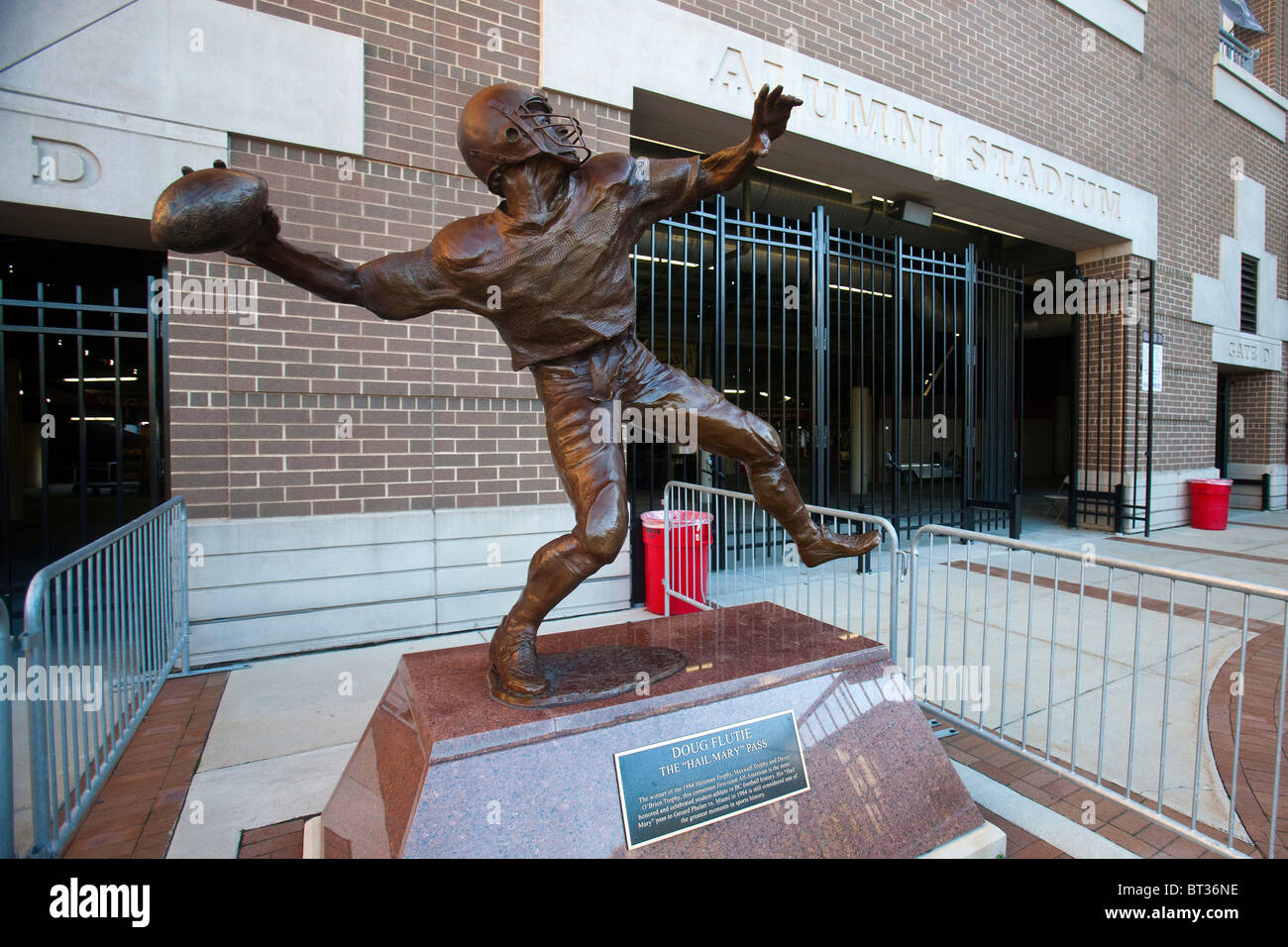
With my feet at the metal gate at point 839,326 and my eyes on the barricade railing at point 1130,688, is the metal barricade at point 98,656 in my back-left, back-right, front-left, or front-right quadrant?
front-right

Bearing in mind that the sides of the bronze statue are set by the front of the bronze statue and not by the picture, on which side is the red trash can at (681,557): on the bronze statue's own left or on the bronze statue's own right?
on the bronze statue's own left

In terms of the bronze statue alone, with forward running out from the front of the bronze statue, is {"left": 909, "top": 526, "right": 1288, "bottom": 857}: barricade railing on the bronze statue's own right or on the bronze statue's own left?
on the bronze statue's own left

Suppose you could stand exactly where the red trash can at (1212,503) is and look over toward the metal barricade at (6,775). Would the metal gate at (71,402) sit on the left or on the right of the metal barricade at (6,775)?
right

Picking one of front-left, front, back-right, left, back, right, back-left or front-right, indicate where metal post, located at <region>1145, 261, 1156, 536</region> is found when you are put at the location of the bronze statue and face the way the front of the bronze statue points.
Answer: left

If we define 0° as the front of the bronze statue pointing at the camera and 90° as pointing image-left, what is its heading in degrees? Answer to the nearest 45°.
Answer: approximately 315°

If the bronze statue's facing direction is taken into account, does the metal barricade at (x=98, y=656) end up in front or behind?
behind

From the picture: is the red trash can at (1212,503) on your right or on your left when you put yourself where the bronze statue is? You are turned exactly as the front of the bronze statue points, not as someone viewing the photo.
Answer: on your left

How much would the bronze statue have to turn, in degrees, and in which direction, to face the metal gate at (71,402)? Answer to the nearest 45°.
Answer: approximately 180°

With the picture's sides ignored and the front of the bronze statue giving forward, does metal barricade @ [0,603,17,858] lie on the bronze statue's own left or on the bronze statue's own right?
on the bronze statue's own right
